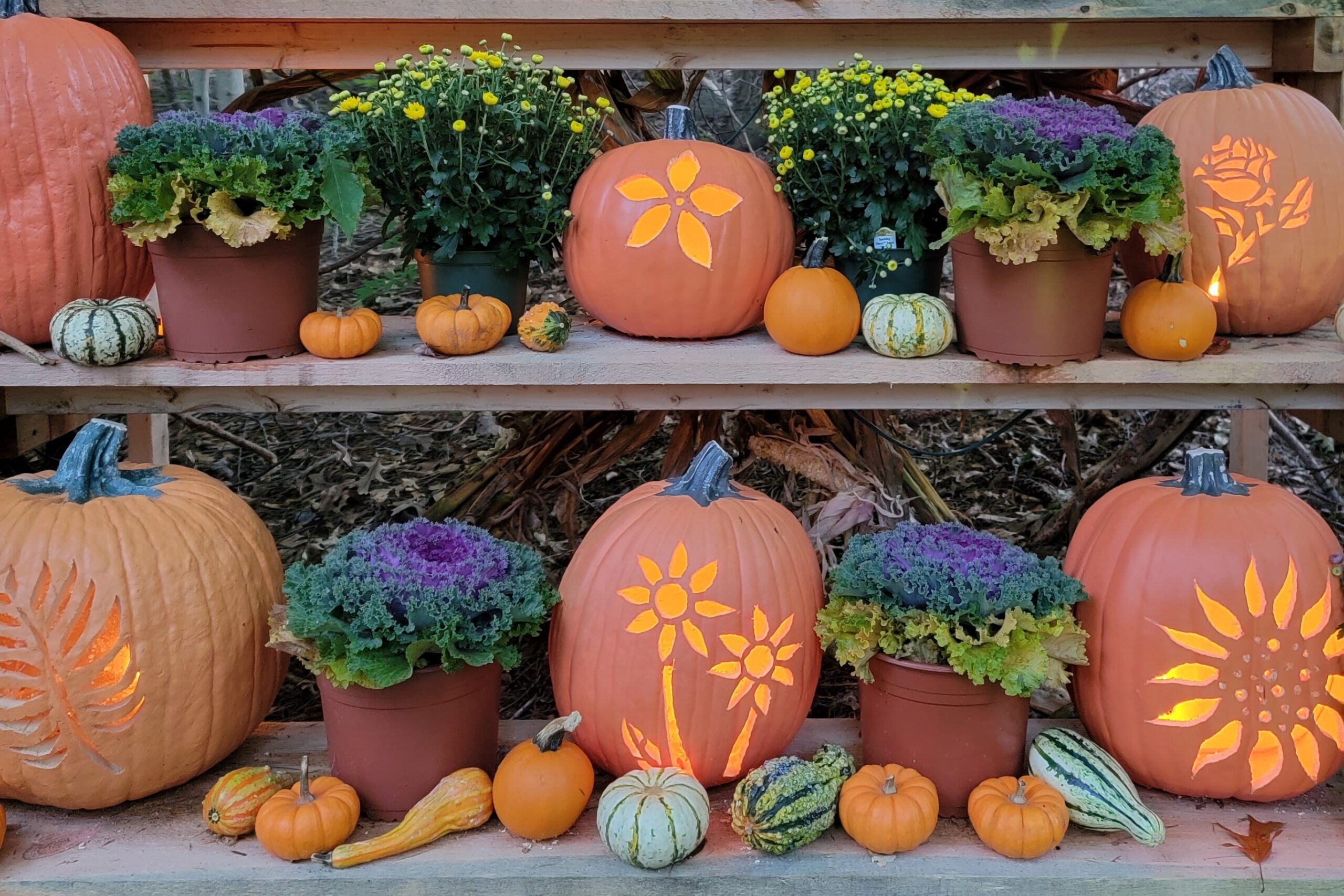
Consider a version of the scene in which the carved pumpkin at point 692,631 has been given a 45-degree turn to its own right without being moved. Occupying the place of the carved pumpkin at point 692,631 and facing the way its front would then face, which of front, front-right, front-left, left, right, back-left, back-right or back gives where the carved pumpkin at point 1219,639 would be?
back-left

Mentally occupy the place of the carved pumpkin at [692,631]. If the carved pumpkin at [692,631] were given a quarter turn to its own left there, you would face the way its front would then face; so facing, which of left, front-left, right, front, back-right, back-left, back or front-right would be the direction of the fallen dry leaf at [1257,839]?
front

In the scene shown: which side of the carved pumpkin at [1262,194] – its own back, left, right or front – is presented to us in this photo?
front

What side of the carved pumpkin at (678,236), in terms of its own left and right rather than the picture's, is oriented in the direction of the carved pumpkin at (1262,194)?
left

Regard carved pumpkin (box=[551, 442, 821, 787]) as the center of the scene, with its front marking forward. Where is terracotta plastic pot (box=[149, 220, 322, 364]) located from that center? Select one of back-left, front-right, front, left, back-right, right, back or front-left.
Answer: right

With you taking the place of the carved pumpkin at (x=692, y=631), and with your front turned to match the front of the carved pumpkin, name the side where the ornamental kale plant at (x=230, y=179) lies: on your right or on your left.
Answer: on your right

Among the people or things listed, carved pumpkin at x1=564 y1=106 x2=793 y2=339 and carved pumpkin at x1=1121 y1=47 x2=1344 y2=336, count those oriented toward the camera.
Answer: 2

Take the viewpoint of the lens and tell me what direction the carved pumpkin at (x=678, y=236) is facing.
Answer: facing the viewer
